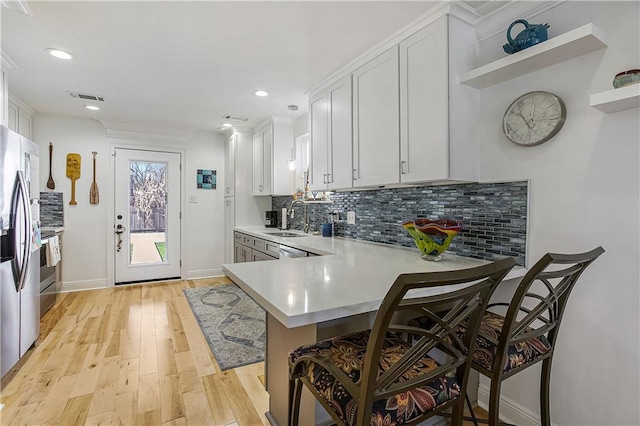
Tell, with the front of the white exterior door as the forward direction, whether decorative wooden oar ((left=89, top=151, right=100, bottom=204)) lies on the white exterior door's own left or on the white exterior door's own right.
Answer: on the white exterior door's own right

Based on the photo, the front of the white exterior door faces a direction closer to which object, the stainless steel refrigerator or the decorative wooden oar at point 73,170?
the stainless steel refrigerator

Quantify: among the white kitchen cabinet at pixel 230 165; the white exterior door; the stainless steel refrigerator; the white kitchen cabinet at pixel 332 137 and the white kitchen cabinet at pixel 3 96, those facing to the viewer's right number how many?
2

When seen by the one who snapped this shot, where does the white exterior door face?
facing the viewer

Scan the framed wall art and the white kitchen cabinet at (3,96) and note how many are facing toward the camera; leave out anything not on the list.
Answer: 1

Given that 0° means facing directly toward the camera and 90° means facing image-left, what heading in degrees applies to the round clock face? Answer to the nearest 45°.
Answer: approximately 45°

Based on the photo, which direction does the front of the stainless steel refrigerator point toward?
to the viewer's right

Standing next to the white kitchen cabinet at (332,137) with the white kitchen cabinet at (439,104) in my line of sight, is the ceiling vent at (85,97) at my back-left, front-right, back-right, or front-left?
back-right

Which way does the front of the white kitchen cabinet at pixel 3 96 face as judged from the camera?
facing to the right of the viewer

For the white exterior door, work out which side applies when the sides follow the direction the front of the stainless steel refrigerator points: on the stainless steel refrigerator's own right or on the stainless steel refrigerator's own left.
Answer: on the stainless steel refrigerator's own left

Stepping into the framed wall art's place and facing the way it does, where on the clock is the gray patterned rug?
The gray patterned rug is roughly at 12 o'clock from the framed wall art.

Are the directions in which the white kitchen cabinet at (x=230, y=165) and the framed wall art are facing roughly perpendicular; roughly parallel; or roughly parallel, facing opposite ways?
roughly perpendicular

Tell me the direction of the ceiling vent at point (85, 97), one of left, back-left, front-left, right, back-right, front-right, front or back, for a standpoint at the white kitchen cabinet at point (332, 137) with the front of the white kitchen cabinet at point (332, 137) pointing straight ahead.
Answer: front-right

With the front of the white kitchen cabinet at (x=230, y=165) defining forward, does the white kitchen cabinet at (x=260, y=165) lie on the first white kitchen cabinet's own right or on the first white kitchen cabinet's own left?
on the first white kitchen cabinet's own left

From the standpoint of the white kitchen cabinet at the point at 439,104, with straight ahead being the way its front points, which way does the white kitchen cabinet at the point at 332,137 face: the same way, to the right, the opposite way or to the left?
the same way

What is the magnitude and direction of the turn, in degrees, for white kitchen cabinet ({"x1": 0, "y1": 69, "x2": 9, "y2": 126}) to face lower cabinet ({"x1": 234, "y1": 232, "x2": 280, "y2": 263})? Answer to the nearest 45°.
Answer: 0° — it already faces it

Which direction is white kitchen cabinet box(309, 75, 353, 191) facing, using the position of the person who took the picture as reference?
facing the viewer and to the left of the viewer
